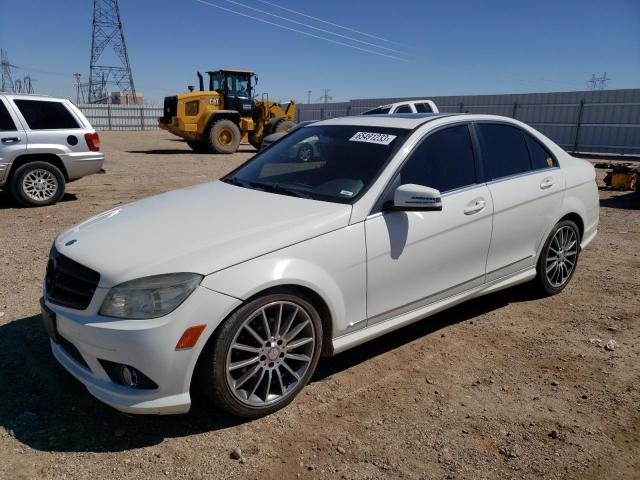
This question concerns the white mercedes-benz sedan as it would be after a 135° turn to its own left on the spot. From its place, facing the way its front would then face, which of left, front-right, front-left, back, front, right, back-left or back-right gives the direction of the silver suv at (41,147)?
back-left

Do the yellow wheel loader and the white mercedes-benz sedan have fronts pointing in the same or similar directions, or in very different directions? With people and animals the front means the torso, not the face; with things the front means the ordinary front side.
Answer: very different directions

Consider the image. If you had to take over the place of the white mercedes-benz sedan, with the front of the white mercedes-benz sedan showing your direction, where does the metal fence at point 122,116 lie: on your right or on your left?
on your right

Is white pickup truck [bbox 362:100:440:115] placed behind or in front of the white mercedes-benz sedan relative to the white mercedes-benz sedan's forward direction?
behind

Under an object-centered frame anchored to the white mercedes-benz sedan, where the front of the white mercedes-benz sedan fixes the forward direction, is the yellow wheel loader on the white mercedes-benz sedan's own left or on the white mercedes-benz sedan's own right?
on the white mercedes-benz sedan's own right

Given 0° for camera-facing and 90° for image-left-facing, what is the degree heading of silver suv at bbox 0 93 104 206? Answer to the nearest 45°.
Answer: approximately 90°

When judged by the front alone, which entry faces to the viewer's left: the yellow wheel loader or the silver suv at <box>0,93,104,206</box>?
the silver suv

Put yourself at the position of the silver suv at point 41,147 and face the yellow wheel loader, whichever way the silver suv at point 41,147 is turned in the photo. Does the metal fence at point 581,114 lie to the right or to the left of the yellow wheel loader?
right

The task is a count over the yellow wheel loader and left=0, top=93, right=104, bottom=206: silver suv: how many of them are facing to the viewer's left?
1

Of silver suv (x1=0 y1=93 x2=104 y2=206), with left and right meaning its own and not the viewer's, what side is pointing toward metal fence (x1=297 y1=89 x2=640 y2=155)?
back

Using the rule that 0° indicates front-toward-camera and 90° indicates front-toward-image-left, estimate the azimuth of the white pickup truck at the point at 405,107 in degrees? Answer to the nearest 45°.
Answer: approximately 45°

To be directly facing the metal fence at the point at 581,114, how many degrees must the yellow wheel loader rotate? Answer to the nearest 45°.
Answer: approximately 45° to its right

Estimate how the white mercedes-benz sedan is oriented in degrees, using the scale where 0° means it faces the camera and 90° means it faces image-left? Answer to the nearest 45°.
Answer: approximately 45°

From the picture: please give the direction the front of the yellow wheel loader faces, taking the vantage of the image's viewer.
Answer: facing away from the viewer and to the right of the viewer
